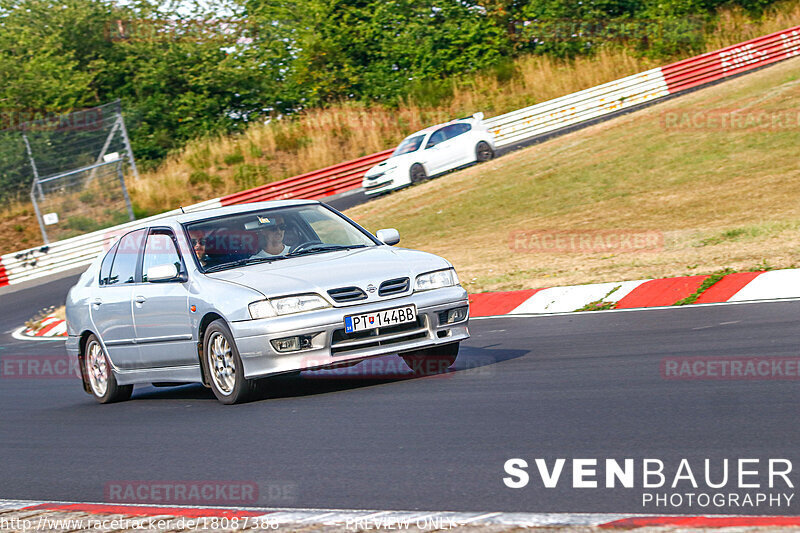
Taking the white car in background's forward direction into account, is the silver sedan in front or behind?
in front

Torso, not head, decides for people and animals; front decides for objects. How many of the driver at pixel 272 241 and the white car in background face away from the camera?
0

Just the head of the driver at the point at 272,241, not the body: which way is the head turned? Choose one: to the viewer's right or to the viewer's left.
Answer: to the viewer's right

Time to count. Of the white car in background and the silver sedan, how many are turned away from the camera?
0

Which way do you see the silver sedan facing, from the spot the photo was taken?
facing the viewer and to the right of the viewer

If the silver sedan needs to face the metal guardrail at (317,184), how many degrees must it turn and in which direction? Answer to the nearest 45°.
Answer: approximately 135° to its left

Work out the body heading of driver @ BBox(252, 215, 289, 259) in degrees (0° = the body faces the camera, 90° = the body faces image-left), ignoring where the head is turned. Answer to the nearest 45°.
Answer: approximately 315°

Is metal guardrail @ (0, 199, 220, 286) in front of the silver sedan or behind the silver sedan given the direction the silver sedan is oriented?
behind

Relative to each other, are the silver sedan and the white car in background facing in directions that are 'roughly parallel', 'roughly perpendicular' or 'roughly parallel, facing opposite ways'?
roughly perpendicular

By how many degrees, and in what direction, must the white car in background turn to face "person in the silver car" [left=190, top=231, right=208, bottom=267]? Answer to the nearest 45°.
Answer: approximately 45° to its left

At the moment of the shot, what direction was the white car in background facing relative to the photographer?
facing the viewer and to the left of the viewer
